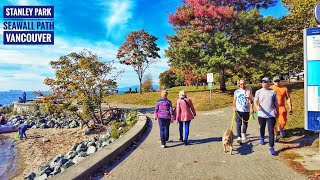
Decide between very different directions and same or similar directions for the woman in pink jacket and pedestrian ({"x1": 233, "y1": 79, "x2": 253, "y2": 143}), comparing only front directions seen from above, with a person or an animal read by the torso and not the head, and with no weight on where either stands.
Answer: very different directions

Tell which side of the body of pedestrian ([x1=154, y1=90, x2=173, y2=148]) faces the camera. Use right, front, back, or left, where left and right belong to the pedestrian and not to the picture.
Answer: back

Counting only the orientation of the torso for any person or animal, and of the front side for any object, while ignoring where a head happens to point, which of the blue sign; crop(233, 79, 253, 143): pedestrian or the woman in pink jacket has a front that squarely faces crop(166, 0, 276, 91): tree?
the woman in pink jacket

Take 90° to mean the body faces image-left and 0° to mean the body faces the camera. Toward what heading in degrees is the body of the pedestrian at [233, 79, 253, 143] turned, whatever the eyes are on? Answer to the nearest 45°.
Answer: approximately 0°

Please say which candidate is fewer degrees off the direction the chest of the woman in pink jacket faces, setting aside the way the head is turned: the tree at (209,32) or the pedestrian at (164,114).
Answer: the tree

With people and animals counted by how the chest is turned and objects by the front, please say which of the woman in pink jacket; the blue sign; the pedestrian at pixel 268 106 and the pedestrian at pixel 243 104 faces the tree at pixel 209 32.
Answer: the woman in pink jacket

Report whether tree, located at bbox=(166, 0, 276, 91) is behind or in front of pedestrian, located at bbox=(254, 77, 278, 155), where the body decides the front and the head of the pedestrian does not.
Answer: behind

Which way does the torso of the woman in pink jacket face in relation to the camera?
away from the camera

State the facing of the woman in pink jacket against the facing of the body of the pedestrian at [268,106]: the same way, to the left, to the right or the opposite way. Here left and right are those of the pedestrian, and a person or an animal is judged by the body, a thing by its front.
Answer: the opposite way

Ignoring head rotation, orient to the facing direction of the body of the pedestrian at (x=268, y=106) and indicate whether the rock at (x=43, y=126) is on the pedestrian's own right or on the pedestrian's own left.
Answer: on the pedestrian's own right

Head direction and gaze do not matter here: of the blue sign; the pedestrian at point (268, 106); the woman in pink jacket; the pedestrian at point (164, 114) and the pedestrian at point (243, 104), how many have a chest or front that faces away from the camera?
2
